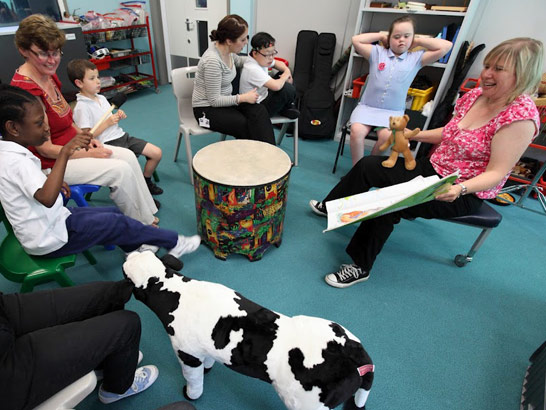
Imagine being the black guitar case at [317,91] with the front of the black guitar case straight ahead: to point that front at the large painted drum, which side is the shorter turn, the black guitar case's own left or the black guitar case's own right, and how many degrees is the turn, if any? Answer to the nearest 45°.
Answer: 0° — it already faces it

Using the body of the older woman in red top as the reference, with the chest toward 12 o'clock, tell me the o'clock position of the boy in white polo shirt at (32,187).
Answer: The boy in white polo shirt is roughly at 2 o'clock from the older woman in red top.

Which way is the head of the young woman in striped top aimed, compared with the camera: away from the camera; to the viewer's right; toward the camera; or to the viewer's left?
to the viewer's right

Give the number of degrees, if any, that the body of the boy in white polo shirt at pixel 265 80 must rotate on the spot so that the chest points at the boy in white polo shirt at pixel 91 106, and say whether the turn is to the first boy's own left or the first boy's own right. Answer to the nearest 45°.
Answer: approximately 90° to the first boy's own right

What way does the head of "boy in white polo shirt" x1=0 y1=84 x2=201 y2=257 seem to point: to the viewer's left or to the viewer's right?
to the viewer's right

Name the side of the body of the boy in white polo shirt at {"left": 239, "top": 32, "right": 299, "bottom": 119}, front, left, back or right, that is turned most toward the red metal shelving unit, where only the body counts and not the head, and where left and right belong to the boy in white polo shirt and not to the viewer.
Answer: back

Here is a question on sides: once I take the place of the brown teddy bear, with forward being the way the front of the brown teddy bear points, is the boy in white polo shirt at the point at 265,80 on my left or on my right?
on my right

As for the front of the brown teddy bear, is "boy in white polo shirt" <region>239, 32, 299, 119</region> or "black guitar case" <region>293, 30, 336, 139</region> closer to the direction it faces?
the boy in white polo shirt

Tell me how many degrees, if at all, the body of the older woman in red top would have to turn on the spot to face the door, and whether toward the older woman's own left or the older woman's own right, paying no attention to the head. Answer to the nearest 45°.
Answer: approximately 90° to the older woman's own left

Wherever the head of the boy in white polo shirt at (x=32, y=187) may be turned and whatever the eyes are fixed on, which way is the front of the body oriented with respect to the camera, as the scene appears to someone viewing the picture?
to the viewer's right
